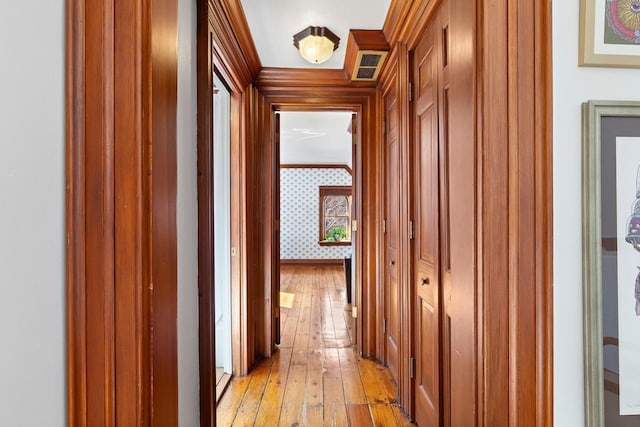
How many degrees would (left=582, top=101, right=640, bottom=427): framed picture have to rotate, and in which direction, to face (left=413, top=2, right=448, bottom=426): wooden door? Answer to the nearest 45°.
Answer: approximately 135° to its right

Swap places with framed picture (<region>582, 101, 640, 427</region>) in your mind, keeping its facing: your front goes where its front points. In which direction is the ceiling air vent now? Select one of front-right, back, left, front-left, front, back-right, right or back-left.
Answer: back-right

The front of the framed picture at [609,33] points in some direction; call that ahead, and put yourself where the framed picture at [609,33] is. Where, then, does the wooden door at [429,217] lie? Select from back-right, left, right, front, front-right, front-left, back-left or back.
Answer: back-right

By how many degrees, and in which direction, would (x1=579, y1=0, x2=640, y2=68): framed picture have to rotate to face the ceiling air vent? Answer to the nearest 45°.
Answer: approximately 135° to its right

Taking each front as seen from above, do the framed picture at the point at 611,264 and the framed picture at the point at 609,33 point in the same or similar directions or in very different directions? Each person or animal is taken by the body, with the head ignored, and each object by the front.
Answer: same or similar directions

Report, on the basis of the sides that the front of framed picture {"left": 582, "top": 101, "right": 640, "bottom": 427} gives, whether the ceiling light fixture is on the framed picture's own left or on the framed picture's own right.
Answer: on the framed picture's own right
